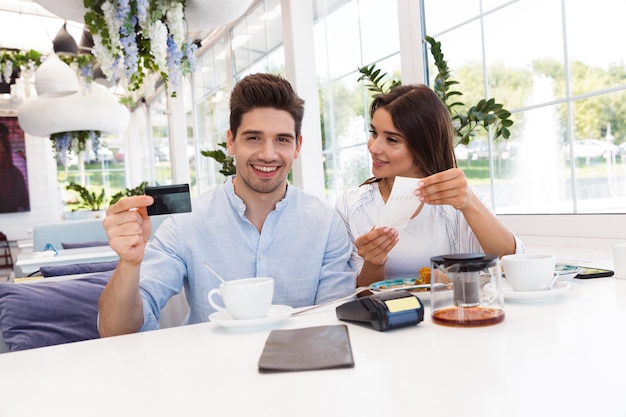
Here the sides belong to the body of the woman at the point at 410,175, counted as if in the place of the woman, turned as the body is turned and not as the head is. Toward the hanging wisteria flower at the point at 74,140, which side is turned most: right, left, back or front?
right

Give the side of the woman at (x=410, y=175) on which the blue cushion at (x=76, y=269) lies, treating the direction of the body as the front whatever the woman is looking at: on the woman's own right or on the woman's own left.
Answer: on the woman's own right

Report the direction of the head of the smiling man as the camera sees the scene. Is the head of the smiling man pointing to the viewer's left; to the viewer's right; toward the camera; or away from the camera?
toward the camera

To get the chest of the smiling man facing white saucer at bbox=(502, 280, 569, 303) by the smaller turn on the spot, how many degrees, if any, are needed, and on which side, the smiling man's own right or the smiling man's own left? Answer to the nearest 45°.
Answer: approximately 45° to the smiling man's own left

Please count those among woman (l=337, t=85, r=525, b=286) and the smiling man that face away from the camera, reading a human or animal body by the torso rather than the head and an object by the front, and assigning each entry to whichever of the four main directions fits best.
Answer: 0

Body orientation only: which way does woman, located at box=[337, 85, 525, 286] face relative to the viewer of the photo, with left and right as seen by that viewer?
facing the viewer and to the left of the viewer

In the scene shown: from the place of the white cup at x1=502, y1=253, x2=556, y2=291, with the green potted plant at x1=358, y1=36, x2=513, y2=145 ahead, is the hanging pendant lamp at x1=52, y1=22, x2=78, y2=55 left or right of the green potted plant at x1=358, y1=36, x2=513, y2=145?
left

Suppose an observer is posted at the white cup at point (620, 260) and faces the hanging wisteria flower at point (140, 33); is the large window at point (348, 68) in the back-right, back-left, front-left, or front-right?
front-right

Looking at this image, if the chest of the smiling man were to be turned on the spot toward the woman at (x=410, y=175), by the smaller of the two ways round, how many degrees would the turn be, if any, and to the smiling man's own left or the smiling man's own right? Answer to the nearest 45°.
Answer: approximately 90° to the smiling man's own left

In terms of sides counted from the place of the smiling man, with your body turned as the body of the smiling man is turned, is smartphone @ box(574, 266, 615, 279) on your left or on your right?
on your left

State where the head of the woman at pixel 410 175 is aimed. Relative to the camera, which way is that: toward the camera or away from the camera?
toward the camera

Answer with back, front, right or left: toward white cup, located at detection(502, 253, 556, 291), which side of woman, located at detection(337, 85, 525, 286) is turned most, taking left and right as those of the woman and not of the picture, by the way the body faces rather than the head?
left

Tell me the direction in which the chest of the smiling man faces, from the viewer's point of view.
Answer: toward the camera

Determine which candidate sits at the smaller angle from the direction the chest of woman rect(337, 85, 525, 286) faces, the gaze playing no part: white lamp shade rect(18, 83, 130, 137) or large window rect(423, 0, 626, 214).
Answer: the white lamp shade

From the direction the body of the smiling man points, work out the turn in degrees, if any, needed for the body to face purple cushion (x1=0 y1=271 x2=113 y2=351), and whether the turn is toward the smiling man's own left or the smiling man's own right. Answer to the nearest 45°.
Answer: approximately 90° to the smiling man's own right
